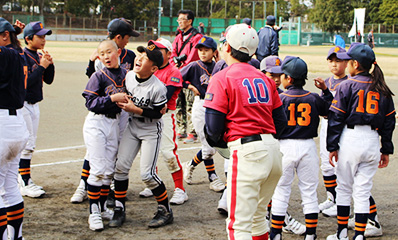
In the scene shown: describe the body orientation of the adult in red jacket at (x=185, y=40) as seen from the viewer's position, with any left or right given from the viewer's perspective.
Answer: facing the viewer and to the left of the viewer

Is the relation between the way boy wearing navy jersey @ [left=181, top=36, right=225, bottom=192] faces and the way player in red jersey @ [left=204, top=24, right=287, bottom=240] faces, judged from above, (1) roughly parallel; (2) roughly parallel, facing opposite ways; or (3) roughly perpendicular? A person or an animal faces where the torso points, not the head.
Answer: roughly parallel, facing opposite ways

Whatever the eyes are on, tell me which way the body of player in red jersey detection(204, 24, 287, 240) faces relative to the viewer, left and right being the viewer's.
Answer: facing away from the viewer and to the left of the viewer

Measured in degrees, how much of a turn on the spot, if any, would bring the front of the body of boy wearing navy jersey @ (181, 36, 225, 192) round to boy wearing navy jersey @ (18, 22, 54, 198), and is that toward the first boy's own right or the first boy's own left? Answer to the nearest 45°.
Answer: approximately 90° to the first boy's own right

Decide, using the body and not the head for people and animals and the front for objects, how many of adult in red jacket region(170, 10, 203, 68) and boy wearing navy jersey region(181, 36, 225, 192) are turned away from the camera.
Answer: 0

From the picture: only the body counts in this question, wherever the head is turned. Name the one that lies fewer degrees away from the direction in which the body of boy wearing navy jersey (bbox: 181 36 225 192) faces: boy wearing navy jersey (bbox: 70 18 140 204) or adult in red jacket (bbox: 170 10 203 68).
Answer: the boy wearing navy jersey

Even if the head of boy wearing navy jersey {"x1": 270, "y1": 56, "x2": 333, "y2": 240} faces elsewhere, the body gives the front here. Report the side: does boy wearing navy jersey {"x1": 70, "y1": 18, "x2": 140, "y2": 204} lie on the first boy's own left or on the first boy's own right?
on the first boy's own left

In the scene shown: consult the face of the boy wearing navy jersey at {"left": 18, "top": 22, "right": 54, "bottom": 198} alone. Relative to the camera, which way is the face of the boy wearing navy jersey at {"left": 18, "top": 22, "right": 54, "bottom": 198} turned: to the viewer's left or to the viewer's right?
to the viewer's right

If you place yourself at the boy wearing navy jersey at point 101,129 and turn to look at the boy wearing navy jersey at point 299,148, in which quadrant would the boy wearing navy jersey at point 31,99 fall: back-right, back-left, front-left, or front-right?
back-left

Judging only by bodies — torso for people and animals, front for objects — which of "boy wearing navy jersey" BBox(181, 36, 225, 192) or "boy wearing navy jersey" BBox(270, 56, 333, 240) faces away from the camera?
"boy wearing navy jersey" BBox(270, 56, 333, 240)

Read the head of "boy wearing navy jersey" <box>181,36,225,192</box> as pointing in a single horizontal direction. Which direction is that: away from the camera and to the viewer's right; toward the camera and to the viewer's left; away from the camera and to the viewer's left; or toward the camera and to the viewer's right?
toward the camera and to the viewer's left

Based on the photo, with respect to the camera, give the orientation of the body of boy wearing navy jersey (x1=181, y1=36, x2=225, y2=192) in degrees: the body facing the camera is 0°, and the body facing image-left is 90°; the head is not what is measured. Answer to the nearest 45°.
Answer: approximately 315°

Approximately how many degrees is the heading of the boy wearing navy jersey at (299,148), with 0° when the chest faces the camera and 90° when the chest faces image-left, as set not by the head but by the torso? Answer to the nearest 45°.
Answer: approximately 180°
